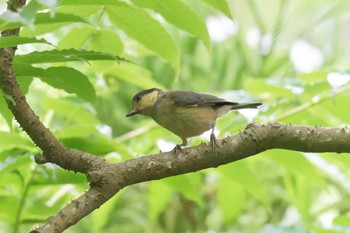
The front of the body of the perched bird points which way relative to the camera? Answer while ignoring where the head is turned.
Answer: to the viewer's left
